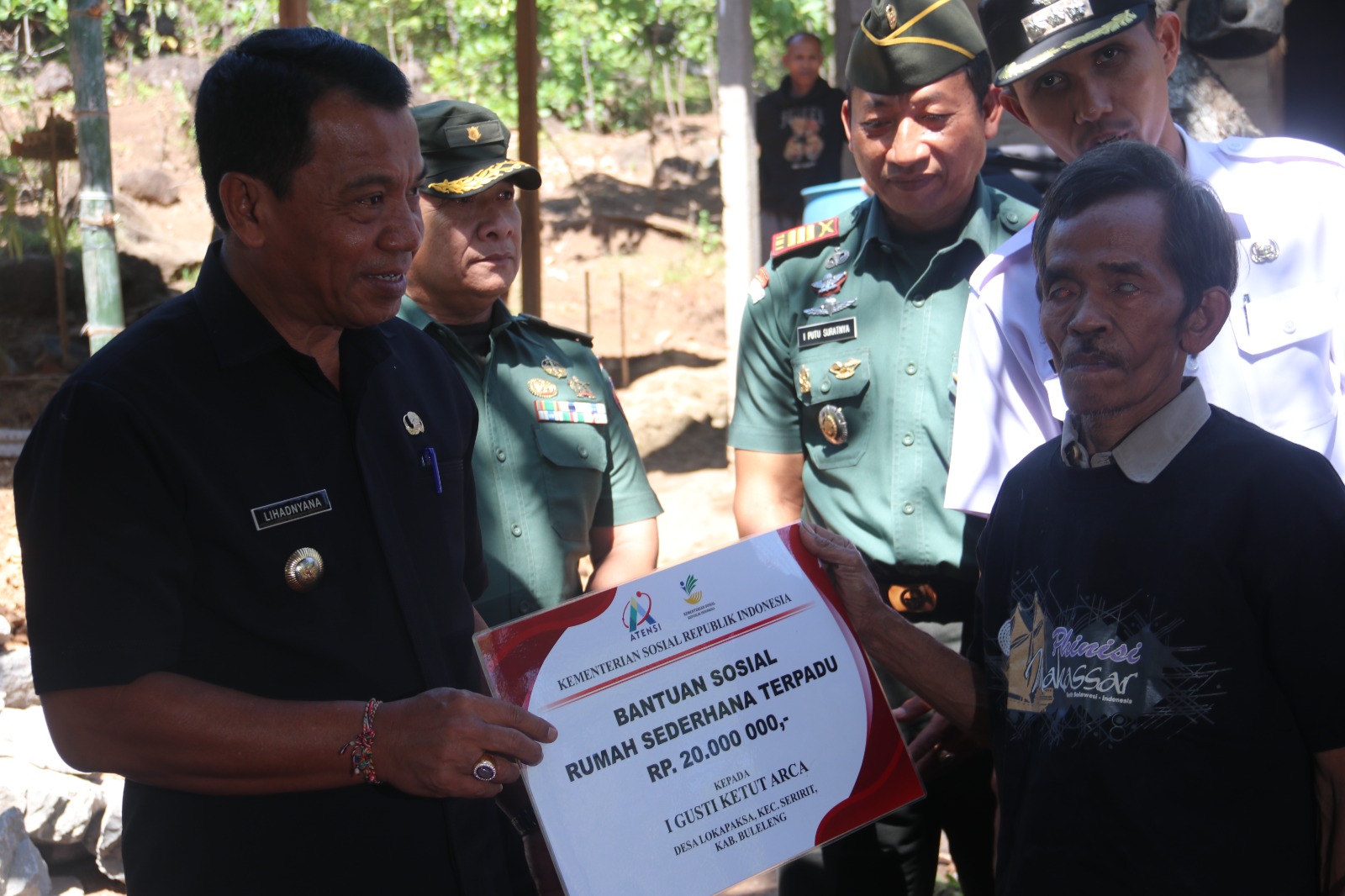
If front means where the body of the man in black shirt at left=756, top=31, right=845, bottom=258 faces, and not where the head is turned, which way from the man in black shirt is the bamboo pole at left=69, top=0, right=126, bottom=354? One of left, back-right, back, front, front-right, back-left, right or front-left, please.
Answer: front-right

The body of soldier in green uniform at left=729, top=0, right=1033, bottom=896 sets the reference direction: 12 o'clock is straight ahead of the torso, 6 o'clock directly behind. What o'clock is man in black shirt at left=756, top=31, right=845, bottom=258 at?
The man in black shirt is roughly at 6 o'clock from the soldier in green uniform.

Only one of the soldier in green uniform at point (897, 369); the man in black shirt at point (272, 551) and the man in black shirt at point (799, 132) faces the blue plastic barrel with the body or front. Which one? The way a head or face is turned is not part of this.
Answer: the man in black shirt at point (799, 132)

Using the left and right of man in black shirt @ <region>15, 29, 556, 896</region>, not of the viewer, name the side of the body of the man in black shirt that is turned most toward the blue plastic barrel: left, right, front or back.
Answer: left

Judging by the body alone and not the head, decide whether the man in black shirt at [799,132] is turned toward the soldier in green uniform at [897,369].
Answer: yes

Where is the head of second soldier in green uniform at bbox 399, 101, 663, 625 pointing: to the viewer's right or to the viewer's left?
to the viewer's right

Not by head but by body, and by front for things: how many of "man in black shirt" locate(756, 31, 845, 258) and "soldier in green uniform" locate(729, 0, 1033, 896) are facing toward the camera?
2

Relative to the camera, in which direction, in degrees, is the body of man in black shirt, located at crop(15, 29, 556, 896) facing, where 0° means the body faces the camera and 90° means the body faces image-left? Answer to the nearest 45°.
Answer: approximately 315°

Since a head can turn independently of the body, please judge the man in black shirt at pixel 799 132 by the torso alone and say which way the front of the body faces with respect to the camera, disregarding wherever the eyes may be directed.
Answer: toward the camera

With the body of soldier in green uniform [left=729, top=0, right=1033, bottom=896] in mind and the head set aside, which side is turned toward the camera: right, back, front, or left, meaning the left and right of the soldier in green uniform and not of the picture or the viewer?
front

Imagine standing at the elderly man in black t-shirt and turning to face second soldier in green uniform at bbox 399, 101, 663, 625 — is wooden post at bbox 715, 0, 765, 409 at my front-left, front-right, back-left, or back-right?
front-right
